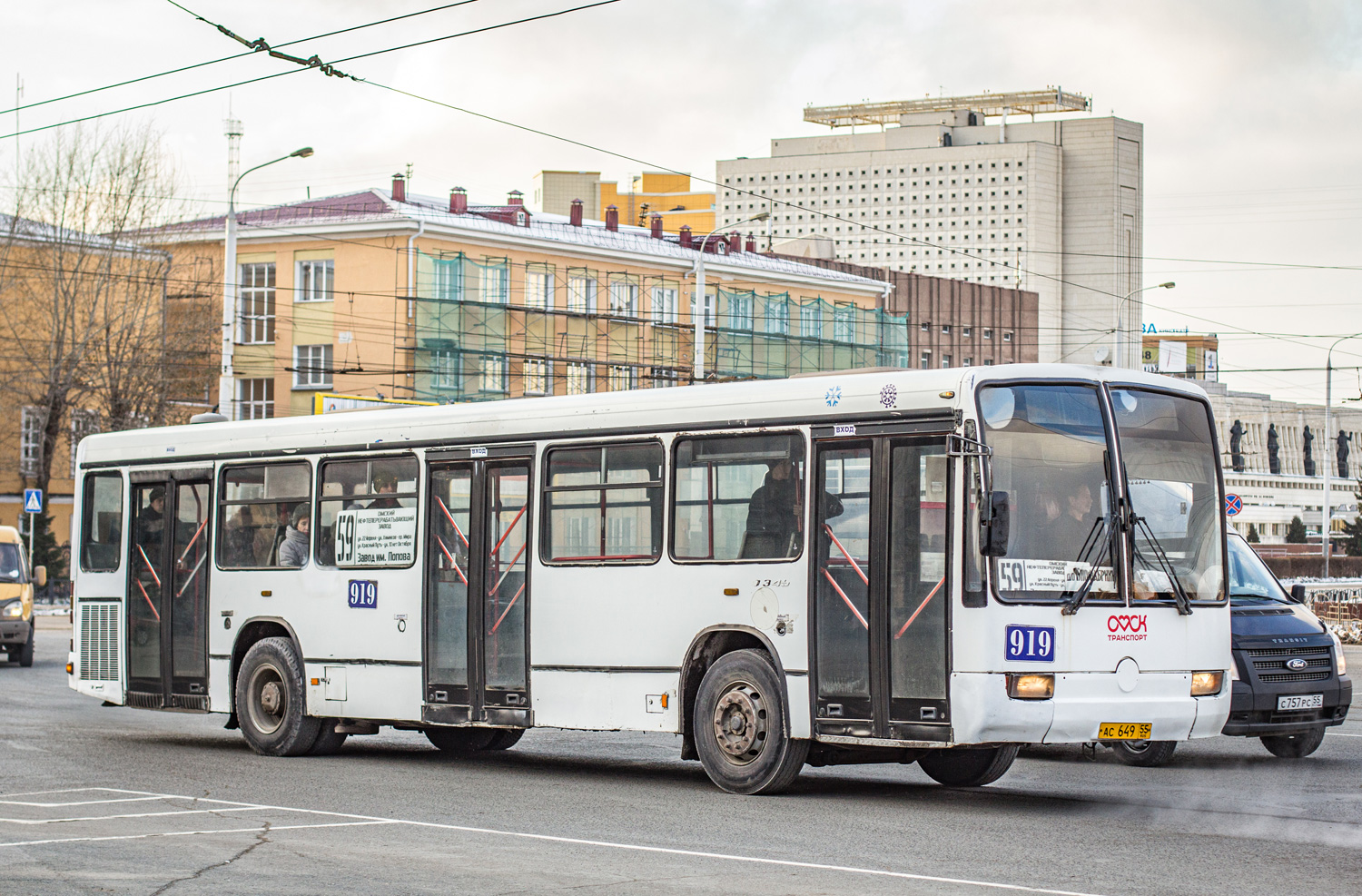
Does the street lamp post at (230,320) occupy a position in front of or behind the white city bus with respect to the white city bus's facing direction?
behind

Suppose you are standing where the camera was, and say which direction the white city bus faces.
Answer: facing the viewer and to the right of the viewer
